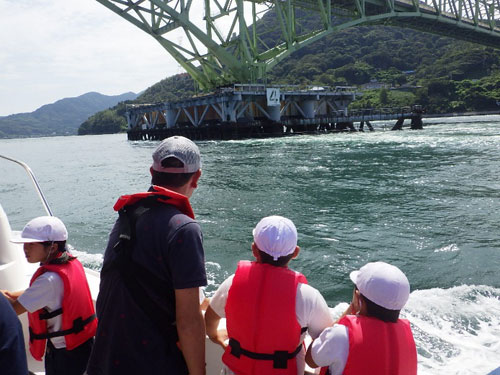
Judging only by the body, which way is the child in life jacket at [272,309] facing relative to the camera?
away from the camera

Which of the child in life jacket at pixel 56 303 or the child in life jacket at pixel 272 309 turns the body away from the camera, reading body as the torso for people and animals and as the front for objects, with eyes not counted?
the child in life jacket at pixel 272 309

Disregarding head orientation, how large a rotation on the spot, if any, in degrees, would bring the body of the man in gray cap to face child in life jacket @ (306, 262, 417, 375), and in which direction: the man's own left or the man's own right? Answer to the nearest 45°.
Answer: approximately 45° to the man's own right

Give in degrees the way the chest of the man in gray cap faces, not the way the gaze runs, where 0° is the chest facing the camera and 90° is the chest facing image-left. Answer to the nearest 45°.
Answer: approximately 225°

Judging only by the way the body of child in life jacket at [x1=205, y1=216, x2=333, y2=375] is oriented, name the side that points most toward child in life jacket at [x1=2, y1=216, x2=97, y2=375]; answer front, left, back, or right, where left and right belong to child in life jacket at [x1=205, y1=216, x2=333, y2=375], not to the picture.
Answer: left

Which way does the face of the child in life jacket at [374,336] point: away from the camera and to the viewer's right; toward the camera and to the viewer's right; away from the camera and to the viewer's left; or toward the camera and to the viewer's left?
away from the camera and to the viewer's left

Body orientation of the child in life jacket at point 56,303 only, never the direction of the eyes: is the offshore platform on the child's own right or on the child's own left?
on the child's own right

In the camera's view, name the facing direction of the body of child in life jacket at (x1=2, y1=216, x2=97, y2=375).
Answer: to the viewer's left

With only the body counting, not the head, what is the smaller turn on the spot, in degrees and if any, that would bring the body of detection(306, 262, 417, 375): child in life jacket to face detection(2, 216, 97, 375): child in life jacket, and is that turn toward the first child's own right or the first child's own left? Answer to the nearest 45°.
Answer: approximately 45° to the first child's own left

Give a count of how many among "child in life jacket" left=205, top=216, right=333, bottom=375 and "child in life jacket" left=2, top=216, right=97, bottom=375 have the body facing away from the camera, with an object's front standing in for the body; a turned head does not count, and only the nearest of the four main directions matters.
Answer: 1

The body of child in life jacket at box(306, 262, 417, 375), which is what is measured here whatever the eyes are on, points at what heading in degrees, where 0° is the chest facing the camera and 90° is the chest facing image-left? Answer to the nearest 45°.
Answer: approximately 135°

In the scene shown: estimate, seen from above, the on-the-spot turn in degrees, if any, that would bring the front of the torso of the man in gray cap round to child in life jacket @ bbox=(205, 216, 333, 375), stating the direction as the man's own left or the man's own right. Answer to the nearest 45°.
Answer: approximately 45° to the man's own right

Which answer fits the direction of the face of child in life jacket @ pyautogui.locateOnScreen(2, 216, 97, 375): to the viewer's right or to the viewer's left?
to the viewer's left

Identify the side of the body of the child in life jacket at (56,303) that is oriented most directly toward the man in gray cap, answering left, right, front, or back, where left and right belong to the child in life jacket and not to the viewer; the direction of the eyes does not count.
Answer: back

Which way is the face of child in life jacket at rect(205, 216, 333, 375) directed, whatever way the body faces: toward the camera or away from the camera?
away from the camera

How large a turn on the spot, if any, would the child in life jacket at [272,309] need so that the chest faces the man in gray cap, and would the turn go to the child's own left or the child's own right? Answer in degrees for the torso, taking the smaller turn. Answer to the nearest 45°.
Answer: approximately 135° to the child's own left
